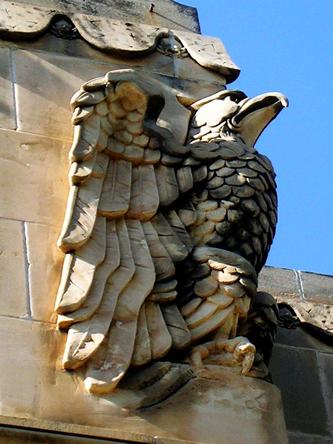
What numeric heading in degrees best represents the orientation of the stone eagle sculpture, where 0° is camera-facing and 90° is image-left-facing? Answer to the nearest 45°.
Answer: approximately 270°

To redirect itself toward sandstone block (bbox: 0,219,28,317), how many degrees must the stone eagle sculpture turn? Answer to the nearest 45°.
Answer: approximately 135° to its right
